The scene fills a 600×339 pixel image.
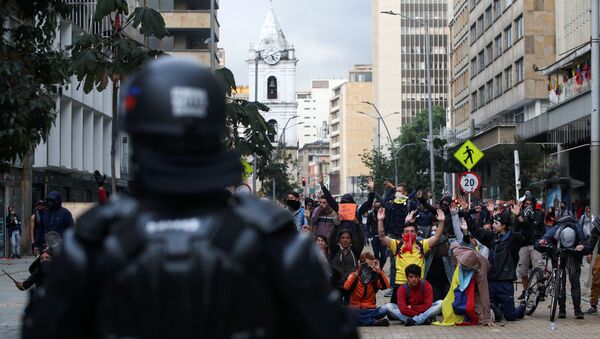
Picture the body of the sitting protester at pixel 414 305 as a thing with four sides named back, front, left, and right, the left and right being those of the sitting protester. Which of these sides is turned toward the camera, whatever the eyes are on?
front

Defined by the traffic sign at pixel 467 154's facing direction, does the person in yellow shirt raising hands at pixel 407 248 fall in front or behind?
in front

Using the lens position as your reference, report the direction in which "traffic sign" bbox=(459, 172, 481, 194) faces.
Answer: facing the viewer

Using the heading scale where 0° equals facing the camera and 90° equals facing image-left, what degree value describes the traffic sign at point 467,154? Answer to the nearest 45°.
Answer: approximately 0°

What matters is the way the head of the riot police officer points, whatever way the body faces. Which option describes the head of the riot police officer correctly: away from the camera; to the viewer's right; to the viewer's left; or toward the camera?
away from the camera

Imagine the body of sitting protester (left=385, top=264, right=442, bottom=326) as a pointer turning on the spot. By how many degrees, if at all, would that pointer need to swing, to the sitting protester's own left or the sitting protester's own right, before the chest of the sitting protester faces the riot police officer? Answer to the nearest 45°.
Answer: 0° — they already face them

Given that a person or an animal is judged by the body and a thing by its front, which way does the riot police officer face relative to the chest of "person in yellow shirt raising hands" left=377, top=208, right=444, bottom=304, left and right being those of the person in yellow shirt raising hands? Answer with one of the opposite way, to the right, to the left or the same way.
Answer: the opposite way

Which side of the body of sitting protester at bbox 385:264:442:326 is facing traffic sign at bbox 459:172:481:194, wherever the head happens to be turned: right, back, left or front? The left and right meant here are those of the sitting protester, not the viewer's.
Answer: back

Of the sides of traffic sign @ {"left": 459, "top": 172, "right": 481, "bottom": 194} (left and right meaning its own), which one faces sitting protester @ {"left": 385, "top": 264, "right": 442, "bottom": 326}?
front

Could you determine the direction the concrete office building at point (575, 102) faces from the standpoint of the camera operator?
facing the viewer and to the left of the viewer

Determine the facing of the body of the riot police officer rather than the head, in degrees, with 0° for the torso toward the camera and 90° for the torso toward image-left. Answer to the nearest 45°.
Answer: approximately 180°
